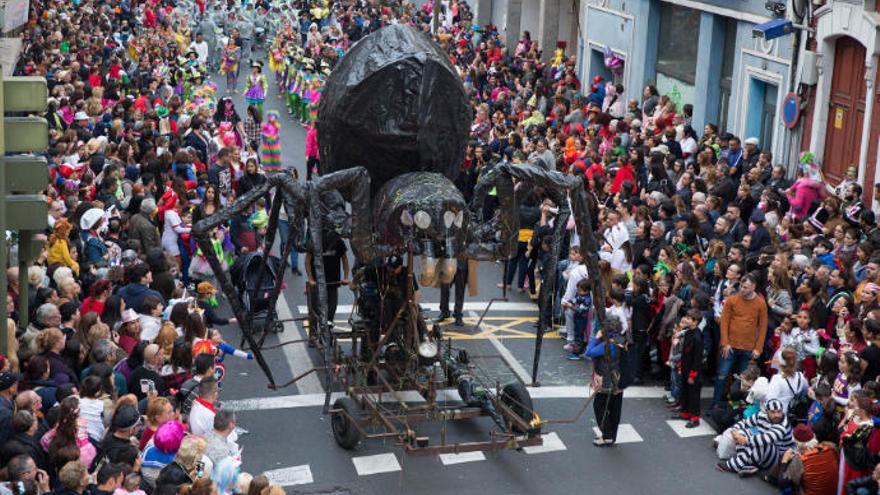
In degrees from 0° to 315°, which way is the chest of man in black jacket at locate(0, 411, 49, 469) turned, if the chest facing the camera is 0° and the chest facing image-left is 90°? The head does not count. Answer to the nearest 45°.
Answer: approximately 225°

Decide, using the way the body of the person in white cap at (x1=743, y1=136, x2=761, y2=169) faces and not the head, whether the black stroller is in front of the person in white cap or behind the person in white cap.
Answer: in front

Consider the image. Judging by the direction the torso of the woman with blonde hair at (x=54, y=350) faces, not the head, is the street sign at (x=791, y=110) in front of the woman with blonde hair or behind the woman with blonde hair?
in front

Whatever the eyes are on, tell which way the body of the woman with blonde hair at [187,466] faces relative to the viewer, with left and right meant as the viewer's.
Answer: facing away from the viewer and to the right of the viewer

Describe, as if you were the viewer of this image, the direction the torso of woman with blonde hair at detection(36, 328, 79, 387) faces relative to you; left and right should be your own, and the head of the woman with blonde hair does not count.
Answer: facing away from the viewer and to the right of the viewer

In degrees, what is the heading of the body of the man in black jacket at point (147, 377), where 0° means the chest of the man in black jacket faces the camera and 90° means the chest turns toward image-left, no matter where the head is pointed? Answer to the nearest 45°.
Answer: approximately 225°

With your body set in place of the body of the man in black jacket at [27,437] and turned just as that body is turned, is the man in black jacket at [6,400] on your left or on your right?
on your left

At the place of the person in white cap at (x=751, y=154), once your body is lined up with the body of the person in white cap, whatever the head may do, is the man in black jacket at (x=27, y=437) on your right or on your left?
on your left

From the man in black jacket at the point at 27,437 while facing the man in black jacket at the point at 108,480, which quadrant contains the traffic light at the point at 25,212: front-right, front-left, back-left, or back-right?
back-left

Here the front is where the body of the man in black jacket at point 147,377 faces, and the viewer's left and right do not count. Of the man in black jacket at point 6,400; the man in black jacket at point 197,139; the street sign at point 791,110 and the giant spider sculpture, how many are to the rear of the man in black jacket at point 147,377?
1

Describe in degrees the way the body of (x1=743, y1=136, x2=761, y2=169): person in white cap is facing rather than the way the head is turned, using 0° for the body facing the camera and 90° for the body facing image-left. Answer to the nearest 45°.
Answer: approximately 90°

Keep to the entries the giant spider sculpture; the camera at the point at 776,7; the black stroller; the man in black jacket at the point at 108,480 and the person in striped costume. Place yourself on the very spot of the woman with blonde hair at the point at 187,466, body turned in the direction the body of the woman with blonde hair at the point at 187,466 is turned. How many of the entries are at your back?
1

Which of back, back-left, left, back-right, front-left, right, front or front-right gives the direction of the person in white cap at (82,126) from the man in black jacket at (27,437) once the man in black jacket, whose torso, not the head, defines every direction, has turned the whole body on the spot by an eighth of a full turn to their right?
left

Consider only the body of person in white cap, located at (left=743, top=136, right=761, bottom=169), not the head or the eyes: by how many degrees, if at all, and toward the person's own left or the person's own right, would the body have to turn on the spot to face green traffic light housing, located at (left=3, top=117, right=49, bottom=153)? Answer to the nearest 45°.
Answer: approximately 45° to the person's own left
